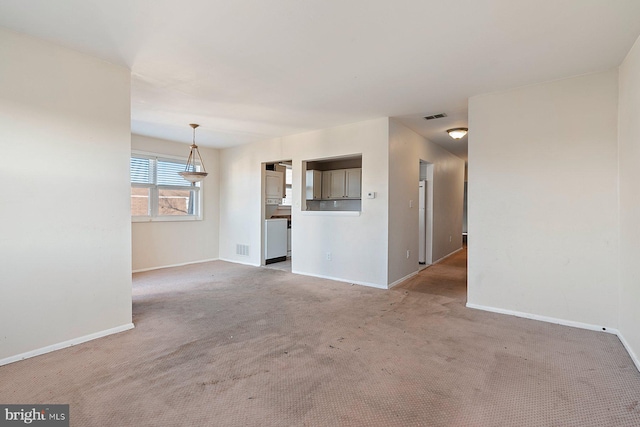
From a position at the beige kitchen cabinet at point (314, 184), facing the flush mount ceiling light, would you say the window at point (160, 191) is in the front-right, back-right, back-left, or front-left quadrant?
back-right

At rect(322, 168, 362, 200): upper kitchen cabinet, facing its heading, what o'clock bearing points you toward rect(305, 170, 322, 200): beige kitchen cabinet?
The beige kitchen cabinet is roughly at 2 o'clock from the upper kitchen cabinet.

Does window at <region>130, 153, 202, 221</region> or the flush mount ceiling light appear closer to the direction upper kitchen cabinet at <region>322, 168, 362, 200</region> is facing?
the window

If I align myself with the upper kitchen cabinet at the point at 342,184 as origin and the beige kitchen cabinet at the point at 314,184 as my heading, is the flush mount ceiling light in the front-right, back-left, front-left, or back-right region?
back-left

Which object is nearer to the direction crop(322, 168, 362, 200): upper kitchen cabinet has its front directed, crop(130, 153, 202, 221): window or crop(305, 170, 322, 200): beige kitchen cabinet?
the window

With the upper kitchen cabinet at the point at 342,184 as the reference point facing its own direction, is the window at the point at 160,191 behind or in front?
in front

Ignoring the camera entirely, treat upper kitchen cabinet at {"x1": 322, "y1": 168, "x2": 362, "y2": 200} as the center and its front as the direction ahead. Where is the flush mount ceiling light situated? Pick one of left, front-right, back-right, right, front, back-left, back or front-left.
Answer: left

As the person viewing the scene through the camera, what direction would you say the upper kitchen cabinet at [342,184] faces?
facing the viewer and to the left of the viewer

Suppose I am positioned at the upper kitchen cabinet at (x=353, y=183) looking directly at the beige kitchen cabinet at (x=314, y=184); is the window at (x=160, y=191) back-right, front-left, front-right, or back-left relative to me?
front-left
